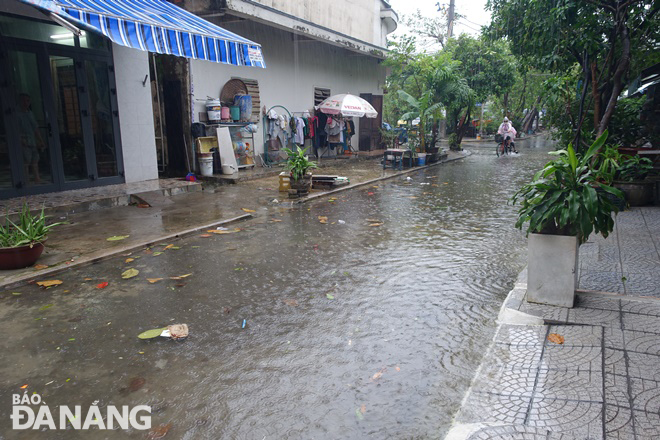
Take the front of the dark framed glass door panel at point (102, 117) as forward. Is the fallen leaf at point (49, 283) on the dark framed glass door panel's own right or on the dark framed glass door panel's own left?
on the dark framed glass door panel's own right

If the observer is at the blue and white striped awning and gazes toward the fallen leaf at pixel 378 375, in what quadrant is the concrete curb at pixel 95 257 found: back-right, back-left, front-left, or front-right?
front-right

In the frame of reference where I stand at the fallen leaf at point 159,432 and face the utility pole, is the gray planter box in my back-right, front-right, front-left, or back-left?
front-right

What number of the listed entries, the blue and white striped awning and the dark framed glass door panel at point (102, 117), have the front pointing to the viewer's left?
0

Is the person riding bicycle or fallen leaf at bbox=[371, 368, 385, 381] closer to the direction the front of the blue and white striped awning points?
the fallen leaf

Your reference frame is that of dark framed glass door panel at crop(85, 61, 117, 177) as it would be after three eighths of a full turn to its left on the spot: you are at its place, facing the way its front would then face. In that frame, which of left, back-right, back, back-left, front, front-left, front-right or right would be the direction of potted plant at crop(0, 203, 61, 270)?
back

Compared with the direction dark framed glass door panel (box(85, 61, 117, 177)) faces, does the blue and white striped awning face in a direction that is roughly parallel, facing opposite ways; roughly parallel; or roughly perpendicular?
roughly parallel

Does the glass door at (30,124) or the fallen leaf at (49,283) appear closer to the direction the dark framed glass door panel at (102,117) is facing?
the fallen leaf

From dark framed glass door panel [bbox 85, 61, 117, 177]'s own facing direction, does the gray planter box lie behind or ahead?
ahead

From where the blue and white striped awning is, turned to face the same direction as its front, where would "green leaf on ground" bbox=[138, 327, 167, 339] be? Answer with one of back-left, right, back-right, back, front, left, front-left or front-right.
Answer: front-right

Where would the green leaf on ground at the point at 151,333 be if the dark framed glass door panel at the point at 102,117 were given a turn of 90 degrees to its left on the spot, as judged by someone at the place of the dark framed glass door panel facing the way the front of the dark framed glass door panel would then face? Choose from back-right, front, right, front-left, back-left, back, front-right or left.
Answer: back-right

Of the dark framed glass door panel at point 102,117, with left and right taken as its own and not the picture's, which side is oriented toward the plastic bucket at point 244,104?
left

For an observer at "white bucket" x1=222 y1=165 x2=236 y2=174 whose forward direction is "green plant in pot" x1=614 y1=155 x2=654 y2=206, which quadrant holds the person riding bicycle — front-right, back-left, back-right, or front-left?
front-left

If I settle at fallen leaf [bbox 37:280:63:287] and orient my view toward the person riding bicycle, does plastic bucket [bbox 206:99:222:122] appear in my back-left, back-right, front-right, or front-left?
front-left

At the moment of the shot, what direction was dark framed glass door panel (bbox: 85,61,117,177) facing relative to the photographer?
facing the viewer and to the right of the viewer

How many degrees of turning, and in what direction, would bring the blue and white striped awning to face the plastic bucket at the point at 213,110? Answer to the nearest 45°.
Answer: approximately 135° to its left
